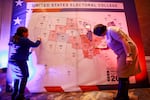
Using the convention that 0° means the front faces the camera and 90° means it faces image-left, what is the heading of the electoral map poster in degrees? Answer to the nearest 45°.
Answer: approximately 0°
